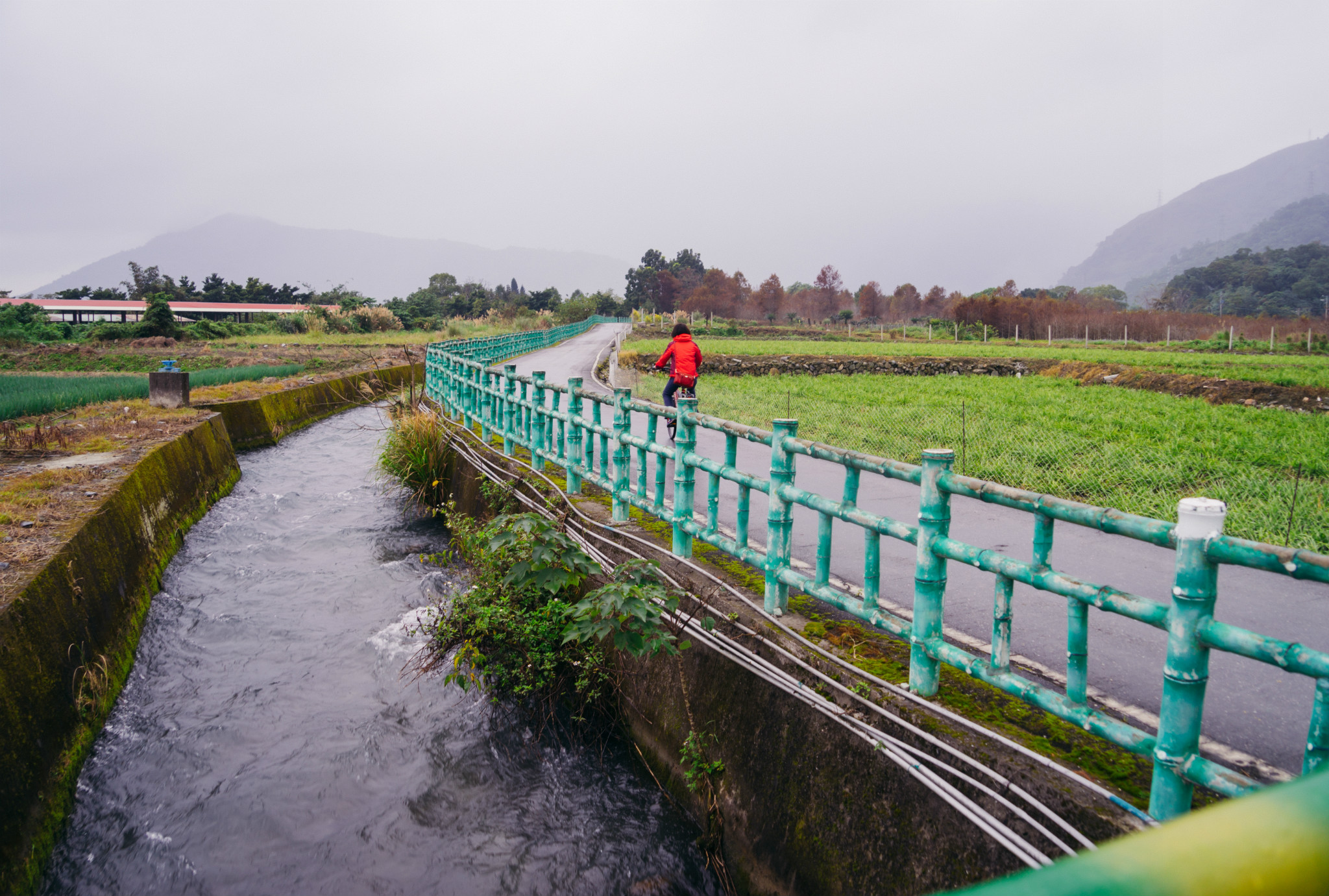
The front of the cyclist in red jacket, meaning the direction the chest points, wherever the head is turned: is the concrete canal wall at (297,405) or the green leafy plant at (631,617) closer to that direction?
the concrete canal wall

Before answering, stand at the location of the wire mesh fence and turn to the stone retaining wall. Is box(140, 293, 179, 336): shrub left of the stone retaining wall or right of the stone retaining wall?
left

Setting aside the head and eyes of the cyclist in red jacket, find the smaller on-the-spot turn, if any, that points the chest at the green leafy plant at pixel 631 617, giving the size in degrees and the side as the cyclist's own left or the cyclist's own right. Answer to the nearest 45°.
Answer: approximately 135° to the cyclist's own left

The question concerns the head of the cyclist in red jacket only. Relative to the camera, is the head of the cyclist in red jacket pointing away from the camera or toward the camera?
away from the camera

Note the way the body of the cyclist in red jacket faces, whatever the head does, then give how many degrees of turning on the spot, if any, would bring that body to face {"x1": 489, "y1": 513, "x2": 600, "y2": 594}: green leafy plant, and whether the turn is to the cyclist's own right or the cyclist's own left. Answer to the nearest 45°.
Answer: approximately 135° to the cyclist's own left

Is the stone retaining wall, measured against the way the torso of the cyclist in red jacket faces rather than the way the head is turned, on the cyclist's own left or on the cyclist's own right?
on the cyclist's own right

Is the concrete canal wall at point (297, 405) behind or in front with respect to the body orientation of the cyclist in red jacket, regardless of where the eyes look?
in front

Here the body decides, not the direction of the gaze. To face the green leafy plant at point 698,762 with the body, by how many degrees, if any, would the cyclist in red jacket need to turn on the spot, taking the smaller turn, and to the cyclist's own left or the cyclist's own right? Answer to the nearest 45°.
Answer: approximately 135° to the cyclist's own left

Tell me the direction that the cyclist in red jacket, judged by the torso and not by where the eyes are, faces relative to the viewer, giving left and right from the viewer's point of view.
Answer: facing away from the viewer and to the left of the viewer
